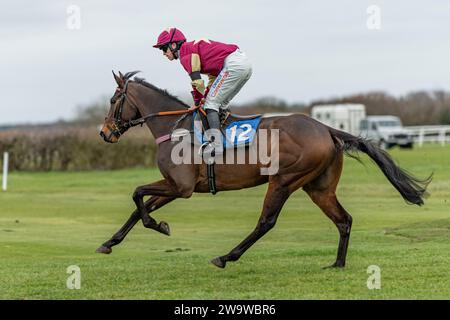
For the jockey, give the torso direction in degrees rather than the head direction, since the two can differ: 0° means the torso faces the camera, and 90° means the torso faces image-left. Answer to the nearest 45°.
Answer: approximately 90°

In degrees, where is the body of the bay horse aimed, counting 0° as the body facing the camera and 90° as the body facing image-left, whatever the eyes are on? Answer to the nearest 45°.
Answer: approximately 90°
